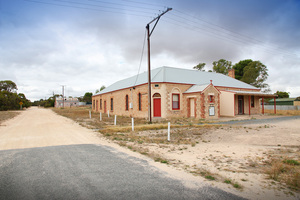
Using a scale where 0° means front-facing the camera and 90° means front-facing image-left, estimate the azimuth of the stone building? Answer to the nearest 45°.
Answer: approximately 315°
